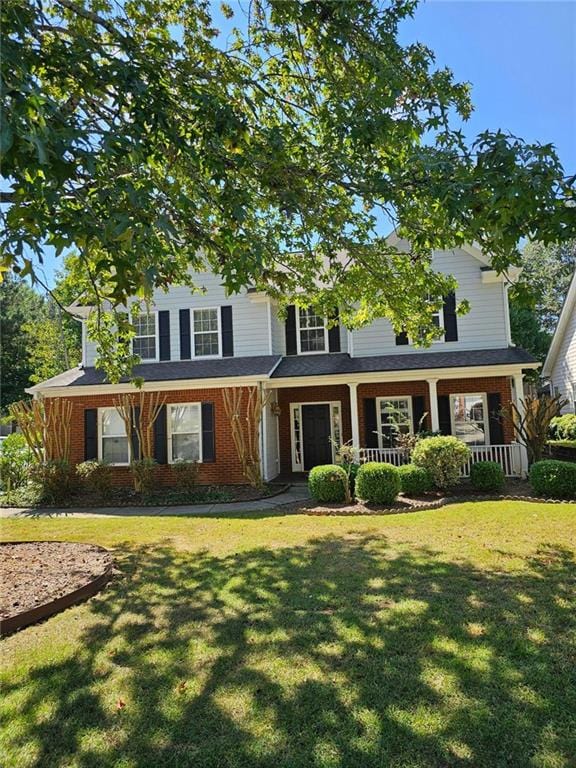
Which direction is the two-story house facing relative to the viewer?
toward the camera

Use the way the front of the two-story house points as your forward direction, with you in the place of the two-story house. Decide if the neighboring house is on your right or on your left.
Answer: on your left

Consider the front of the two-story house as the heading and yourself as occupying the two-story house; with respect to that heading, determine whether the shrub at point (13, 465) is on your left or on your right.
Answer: on your right

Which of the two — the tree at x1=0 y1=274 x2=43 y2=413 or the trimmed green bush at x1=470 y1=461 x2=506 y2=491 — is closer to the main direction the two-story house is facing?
the trimmed green bush

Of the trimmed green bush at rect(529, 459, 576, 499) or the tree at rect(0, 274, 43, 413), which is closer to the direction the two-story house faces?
the trimmed green bush

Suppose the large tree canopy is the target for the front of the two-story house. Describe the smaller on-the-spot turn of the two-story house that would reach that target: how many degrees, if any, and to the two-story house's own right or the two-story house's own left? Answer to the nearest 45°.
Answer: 0° — it already faces it

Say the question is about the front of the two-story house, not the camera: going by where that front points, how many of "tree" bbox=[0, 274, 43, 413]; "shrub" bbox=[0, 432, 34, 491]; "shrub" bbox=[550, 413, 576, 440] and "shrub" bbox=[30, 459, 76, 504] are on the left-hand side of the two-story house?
1

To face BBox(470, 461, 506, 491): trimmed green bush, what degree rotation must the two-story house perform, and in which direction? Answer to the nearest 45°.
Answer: approximately 45° to its left

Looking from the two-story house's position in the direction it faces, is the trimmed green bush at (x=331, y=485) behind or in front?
in front

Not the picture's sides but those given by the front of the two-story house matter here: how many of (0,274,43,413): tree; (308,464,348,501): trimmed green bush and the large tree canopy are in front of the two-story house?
2

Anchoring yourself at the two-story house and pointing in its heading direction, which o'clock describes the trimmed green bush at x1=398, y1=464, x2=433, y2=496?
The trimmed green bush is roughly at 11 o'clock from the two-story house.

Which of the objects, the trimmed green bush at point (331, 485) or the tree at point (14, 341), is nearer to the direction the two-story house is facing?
the trimmed green bush
